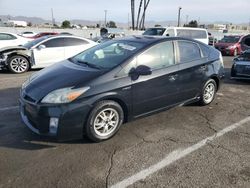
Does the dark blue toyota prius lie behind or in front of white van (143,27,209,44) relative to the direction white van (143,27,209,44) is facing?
in front

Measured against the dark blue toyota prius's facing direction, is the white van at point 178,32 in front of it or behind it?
behind

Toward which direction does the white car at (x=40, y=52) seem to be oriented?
to the viewer's left

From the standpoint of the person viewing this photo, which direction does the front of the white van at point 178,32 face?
facing the viewer and to the left of the viewer

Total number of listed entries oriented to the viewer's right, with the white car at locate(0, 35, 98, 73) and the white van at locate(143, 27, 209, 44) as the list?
0

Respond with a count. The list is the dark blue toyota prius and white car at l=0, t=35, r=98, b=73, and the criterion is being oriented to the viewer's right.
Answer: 0

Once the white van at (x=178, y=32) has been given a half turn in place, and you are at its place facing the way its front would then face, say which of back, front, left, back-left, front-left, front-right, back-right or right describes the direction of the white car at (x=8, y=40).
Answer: back

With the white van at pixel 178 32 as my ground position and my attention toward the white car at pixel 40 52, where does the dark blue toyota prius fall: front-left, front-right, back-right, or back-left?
front-left

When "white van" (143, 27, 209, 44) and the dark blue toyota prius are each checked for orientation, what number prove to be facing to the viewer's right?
0

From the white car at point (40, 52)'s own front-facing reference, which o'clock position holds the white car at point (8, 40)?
the white car at point (8, 40) is roughly at 2 o'clock from the white car at point (40, 52).

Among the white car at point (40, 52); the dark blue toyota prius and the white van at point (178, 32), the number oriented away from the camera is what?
0

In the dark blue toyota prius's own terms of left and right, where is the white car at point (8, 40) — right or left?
on its right

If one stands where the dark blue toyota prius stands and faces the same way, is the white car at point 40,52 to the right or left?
on its right
